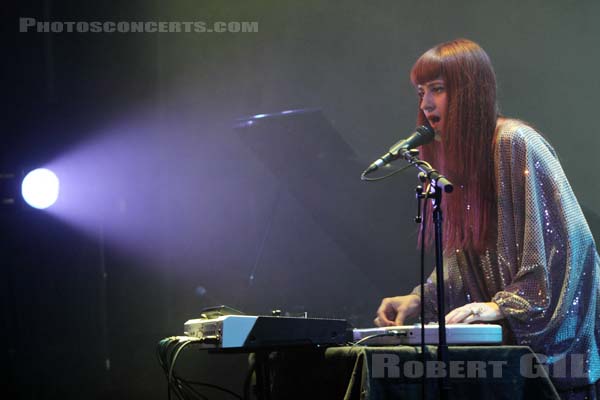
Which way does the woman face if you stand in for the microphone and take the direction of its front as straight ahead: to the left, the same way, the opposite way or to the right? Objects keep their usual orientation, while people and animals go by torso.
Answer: the opposite way

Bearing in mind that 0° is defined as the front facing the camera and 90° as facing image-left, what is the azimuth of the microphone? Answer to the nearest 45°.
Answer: approximately 270°

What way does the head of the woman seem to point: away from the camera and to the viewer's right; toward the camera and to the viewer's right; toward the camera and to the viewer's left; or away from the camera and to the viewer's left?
toward the camera and to the viewer's left

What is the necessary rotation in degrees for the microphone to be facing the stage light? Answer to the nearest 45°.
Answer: approximately 135° to its left

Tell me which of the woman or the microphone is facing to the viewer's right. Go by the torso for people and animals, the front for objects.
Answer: the microphone

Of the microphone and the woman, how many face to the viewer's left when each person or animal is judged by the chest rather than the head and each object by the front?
1
